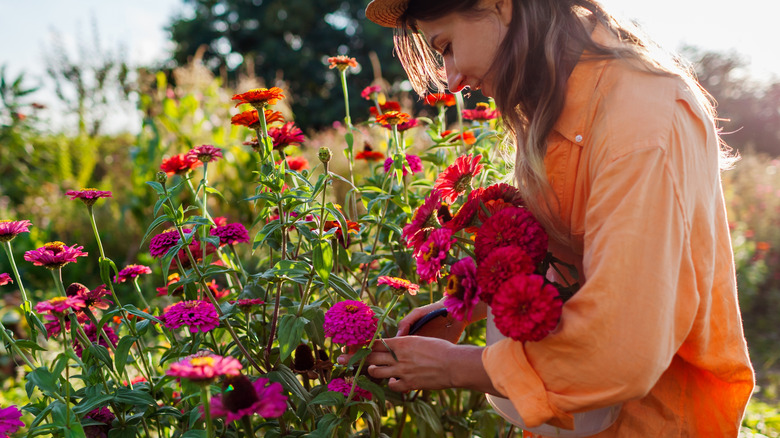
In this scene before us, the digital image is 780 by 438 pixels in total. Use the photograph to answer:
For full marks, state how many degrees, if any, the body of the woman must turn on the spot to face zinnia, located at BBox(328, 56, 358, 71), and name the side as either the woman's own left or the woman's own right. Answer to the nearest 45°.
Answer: approximately 45° to the woman's own right

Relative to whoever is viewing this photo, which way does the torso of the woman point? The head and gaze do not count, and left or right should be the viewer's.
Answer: facing to the left of the viewer

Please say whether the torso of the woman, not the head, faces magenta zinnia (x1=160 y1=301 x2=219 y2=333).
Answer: yes

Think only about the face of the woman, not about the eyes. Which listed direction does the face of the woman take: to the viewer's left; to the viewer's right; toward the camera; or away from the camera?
to the viewer's left

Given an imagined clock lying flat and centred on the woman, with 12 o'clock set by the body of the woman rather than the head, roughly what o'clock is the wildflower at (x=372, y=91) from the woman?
The wildflower is roughly at 2 o'clock from the woman.

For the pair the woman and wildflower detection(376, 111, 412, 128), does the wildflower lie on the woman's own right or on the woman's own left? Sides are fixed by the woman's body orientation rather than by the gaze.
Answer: on the woman's own right

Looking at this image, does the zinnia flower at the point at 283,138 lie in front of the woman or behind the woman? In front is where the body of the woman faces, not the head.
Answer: in front
